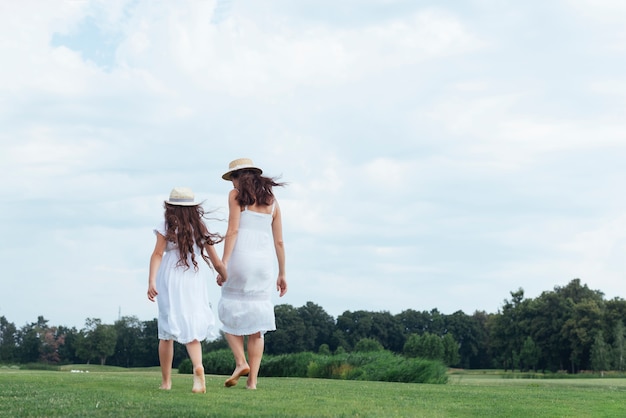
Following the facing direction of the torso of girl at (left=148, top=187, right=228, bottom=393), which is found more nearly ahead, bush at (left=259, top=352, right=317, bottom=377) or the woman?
the bush

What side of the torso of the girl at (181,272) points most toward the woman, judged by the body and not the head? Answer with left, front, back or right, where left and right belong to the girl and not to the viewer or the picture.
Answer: right

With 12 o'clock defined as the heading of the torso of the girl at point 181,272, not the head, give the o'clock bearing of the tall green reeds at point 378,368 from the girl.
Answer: The tall green reeds is roughly at 1 o'clock from the girl.

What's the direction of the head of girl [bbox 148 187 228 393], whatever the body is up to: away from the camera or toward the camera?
away from the camera

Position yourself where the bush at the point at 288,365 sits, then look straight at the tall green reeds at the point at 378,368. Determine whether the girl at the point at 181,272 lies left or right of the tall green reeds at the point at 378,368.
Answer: right

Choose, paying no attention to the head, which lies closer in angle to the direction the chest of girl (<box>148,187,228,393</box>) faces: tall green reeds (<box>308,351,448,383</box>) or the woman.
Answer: the tall green reeds

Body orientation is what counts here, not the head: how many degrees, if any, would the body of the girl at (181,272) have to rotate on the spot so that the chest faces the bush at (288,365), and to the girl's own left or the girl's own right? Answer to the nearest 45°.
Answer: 0° — they already face it

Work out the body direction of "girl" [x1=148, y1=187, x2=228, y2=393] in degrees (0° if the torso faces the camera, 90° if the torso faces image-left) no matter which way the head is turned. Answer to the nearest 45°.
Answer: approximately 180°

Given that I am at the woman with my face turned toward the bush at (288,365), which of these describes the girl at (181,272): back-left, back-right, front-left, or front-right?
back-left
